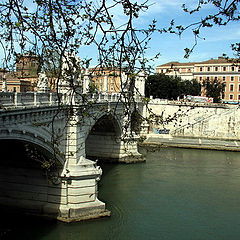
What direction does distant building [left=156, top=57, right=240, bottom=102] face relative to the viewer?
toward the camera

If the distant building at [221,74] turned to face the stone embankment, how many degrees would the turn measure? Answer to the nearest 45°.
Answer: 0° — it already faces it
